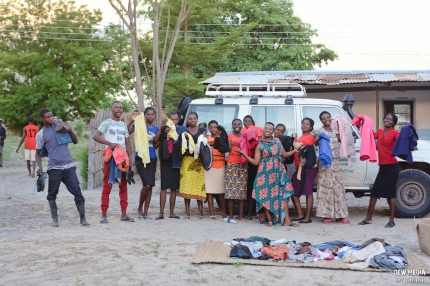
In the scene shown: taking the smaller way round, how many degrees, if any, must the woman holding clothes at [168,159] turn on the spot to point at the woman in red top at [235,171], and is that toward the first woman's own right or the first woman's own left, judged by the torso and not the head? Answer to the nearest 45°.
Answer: approximately 90° to the first woman's own left

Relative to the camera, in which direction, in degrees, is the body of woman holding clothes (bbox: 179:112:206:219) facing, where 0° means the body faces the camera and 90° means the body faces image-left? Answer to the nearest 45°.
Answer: approximately 0°

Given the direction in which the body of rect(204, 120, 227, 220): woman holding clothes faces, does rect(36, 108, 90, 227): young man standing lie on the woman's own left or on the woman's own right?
on the woman's own right

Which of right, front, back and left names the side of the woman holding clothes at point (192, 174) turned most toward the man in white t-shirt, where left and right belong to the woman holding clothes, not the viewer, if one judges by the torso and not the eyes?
right
